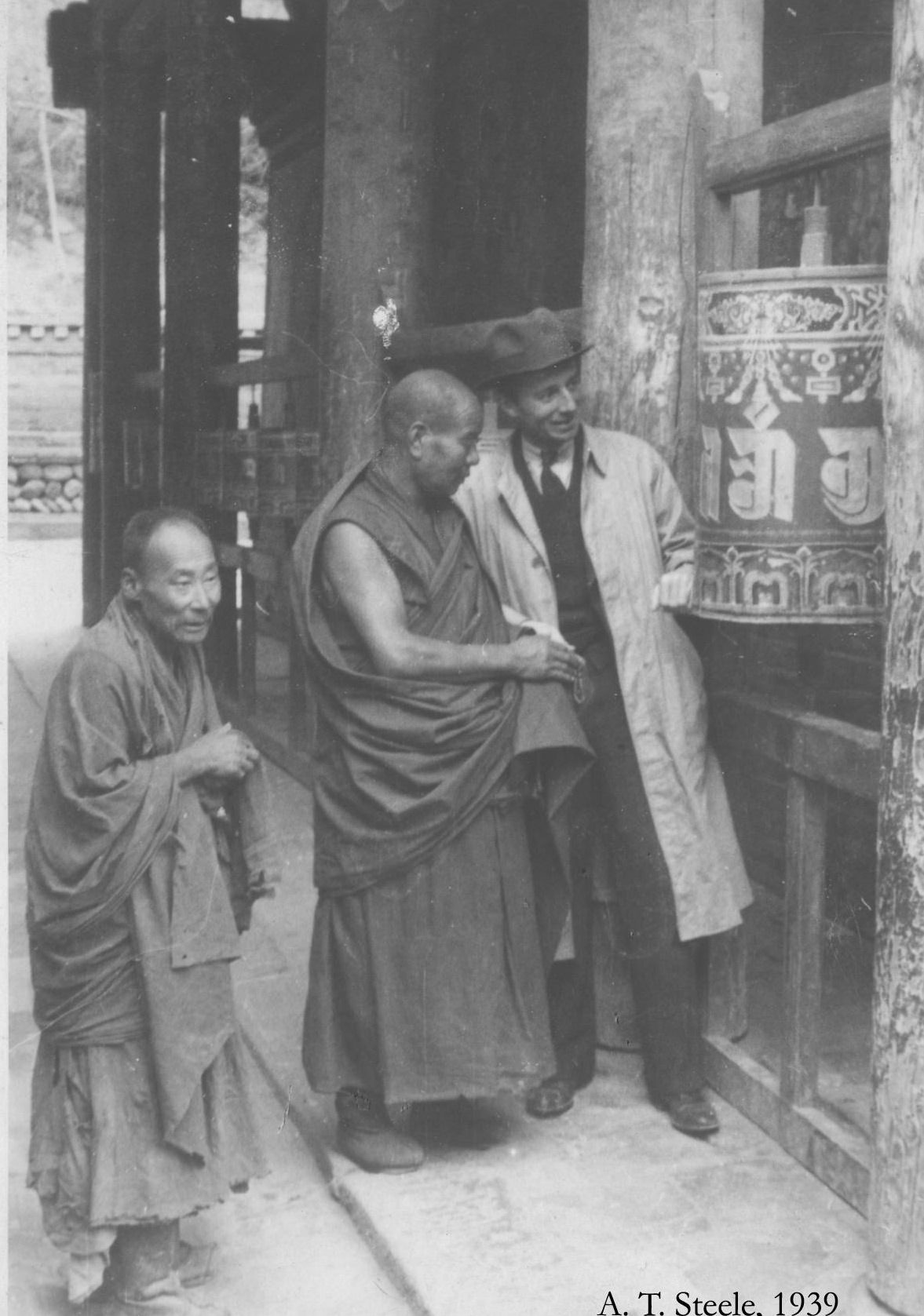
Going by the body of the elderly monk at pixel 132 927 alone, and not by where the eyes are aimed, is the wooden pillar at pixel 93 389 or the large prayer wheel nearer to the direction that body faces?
the large prayer wheel

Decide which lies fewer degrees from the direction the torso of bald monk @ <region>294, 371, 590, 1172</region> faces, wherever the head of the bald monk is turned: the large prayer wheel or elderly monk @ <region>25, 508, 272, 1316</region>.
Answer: the large prayer wheel

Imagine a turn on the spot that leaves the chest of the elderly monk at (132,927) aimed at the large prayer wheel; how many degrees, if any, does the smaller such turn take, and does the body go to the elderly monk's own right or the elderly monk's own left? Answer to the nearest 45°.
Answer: approximately 45° to the elderly monk's own left

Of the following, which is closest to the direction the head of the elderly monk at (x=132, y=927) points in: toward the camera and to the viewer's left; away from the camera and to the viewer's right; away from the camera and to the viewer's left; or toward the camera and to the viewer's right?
toward the camera and to the viewer's right

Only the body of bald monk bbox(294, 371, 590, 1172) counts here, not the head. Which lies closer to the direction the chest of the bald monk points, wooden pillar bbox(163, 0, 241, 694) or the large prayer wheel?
the large prayer wheel

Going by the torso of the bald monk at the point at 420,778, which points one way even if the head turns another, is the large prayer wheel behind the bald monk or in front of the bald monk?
in front
